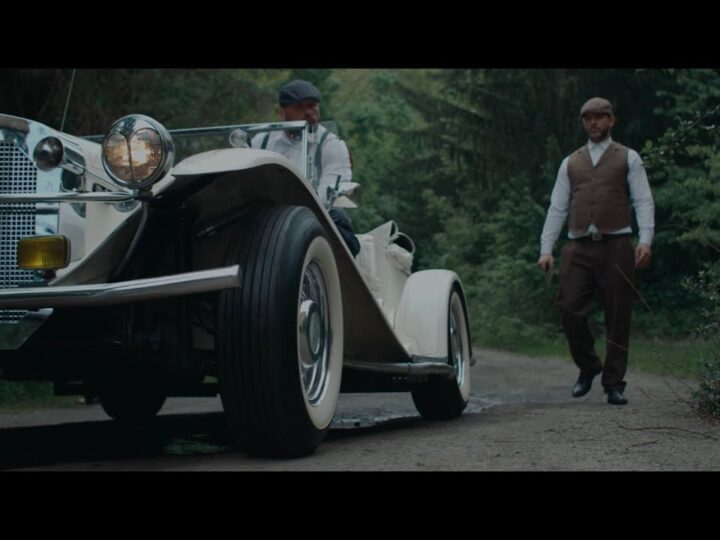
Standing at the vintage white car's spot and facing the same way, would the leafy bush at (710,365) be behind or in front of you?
behind

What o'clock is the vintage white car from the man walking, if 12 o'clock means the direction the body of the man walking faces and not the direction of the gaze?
The vintage white car is roughly at 1 o'clock from the man walking.

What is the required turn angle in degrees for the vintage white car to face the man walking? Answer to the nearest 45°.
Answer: approximately 180°

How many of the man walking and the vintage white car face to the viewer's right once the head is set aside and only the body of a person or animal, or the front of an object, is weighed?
0

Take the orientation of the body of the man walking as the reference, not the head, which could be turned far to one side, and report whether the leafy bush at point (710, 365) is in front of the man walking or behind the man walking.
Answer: in front

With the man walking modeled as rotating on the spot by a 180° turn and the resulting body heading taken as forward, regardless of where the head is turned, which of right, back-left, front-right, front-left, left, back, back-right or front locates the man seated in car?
back-left
